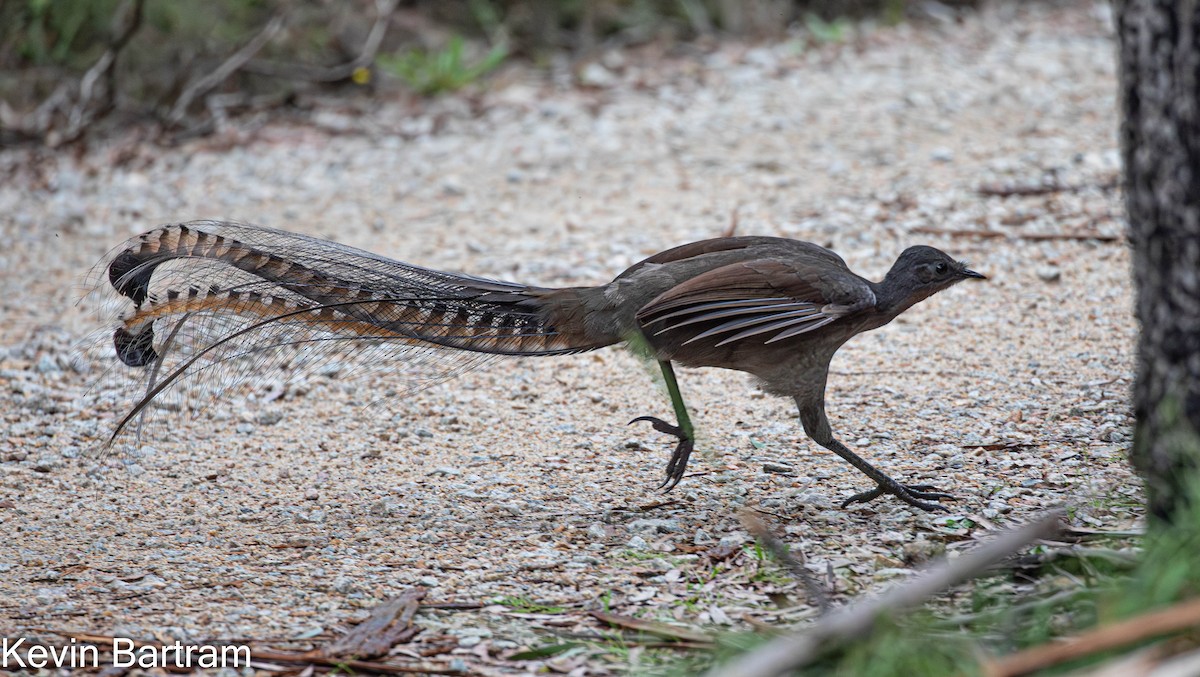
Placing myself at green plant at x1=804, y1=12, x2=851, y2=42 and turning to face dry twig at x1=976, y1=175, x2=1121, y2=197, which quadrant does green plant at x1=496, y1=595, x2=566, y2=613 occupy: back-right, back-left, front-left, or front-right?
front-right

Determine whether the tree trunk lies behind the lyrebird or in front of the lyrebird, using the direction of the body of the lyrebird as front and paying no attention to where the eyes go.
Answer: in front

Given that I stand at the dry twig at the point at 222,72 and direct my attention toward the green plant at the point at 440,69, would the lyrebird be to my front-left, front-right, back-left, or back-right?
front-right

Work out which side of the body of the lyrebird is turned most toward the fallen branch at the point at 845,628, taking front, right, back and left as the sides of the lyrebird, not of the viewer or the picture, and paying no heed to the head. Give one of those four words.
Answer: right

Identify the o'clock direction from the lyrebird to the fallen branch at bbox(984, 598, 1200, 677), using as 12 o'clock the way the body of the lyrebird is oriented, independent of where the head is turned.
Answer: The fallen branch is roughly at 2 o'clock from the lyrebird.

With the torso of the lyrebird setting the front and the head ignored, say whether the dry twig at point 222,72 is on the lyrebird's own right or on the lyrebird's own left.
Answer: on the lyrebird's own left

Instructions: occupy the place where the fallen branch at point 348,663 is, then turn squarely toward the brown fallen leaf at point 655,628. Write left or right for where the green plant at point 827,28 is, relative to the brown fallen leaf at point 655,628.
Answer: left

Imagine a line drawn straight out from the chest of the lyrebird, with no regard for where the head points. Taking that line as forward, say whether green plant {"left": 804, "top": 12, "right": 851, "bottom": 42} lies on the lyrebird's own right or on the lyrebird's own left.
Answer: on the lyrebird's own left

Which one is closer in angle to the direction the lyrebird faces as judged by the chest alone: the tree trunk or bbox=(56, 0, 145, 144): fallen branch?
the tree trunk

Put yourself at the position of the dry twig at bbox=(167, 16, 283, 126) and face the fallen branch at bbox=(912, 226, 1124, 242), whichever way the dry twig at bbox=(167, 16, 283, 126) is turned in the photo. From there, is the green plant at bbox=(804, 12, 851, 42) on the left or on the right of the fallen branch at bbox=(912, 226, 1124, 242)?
left

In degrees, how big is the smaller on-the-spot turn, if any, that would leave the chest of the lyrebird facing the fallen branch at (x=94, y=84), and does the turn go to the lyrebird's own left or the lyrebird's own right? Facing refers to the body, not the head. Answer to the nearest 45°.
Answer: approximately 135° to the lyrebird's own left

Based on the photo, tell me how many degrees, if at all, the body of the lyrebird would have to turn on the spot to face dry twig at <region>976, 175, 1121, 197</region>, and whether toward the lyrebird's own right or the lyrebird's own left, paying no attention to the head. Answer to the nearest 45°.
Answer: approximately 45° to the lyrebird's own left

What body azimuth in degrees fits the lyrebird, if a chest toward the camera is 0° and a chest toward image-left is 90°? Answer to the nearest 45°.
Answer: approximately 270°

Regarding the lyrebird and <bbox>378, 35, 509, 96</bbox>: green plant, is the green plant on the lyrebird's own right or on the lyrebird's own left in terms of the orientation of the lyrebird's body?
on the lyrebird's own left
